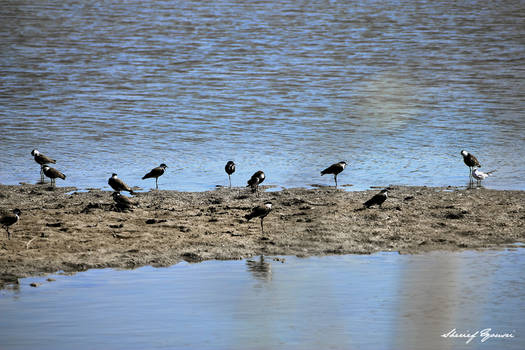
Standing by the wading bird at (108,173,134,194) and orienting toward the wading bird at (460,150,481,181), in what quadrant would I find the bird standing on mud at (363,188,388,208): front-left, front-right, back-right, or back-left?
front-right

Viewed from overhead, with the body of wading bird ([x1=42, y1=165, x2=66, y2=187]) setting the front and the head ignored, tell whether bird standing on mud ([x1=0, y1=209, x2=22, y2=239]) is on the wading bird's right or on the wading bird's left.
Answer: on the wading bird's left

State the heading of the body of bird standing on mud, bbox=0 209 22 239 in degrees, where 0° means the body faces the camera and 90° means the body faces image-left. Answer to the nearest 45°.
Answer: approximately 270°

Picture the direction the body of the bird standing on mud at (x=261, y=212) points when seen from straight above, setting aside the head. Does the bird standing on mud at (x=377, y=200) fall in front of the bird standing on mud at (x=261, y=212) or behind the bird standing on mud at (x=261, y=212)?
in front

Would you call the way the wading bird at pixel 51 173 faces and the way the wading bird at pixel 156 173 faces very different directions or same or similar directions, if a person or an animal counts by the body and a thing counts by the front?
very different directions

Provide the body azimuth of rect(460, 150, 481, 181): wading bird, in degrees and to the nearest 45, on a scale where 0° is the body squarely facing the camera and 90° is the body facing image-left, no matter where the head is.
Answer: approximately 90°

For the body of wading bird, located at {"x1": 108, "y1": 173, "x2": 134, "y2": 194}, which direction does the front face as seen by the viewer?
to the viewer's left

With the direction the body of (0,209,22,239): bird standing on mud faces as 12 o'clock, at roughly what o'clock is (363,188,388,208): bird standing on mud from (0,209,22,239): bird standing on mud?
(363,188,388,208): bird standing on mud is roughly at 12 o'clock from (0,209,22,239): bird standing on mud.

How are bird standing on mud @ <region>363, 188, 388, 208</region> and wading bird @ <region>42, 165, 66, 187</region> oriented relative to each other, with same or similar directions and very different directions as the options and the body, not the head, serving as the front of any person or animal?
very different directions

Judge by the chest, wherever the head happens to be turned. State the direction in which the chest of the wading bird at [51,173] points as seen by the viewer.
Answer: to the viewer's left

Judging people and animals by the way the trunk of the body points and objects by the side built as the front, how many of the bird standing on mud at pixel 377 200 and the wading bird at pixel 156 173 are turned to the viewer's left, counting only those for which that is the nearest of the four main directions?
0

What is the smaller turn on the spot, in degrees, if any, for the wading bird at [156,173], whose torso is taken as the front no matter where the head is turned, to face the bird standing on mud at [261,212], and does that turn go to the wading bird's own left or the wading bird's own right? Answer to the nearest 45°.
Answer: approximately 90° to the wading bird's own right

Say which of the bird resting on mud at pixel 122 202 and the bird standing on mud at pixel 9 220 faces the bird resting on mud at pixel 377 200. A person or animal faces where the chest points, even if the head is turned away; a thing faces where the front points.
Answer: the bird standing on mud at pixel 9 220

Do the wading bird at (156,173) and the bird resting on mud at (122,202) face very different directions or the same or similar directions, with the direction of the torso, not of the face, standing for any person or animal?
very different directions
